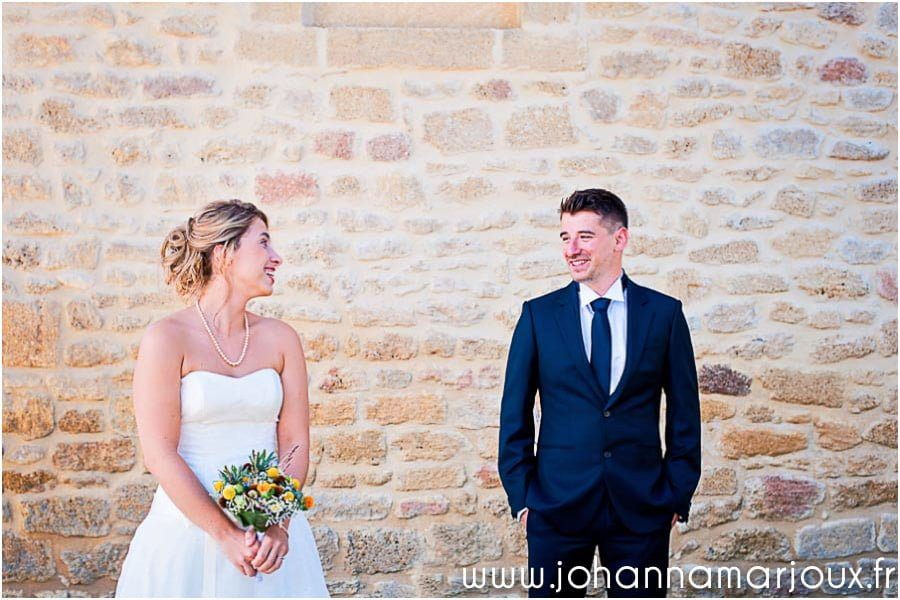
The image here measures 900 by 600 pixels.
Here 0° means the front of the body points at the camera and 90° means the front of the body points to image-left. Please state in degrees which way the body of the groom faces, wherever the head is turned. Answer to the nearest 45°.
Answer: approximately 0°

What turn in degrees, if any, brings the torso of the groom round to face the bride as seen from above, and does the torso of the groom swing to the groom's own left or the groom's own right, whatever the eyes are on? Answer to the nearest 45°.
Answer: approximately 90° to the groom's own right

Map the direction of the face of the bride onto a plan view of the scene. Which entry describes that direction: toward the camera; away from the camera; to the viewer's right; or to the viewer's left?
to the viewer's right
